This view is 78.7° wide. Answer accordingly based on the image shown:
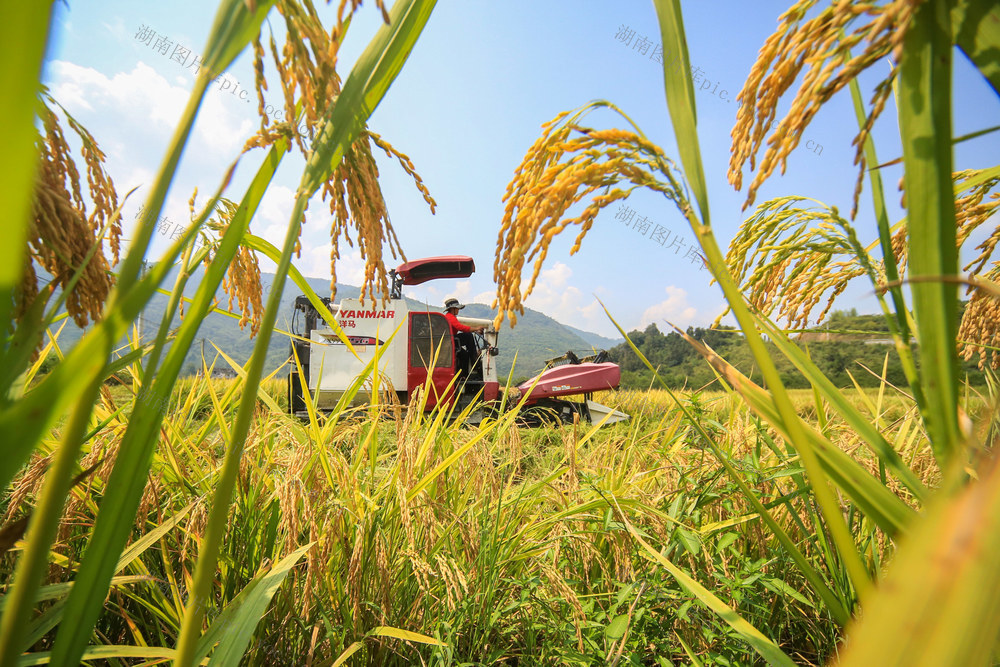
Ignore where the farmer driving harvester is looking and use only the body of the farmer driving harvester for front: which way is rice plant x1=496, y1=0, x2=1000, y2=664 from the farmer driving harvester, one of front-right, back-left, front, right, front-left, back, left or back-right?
right

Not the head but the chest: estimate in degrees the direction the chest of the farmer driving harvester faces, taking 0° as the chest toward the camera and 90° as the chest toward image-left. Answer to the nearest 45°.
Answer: approximately 270°
